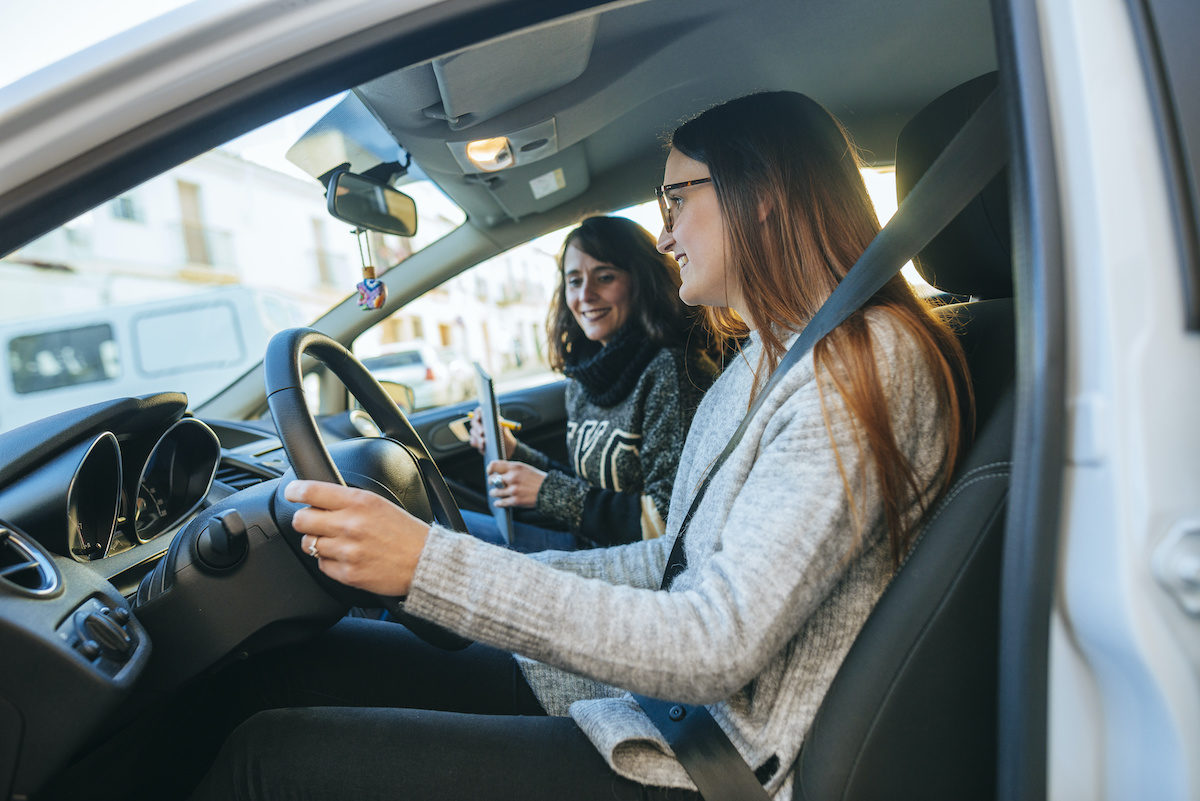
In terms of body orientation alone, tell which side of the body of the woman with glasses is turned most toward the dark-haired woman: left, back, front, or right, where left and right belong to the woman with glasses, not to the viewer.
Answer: right

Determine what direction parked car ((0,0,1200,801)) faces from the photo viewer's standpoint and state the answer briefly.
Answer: facing to the left of the viewer

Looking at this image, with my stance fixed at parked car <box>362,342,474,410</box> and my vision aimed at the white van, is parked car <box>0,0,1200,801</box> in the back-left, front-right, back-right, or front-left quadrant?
front-left

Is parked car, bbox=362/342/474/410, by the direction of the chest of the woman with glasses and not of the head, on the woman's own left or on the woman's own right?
on the woman's own right

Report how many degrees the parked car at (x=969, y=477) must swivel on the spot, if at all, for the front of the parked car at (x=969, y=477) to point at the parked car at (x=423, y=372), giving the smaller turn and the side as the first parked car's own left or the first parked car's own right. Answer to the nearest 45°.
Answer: approximately 90° to the first parked car's own right

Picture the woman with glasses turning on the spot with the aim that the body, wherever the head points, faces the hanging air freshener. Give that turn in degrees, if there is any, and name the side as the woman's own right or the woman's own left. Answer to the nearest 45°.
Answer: approximately 45° to the woman's own right

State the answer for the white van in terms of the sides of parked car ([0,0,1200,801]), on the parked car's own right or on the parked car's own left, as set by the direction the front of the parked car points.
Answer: on the parked car's own right

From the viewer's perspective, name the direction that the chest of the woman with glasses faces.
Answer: to the viewer's left

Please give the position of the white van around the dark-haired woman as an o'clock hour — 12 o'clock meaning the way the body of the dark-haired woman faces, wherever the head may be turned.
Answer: The white van is roughly at 3 o'clock from the dark-haired woman.

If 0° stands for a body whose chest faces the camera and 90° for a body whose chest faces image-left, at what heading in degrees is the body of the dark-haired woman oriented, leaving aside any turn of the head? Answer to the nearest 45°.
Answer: approximately 45°
